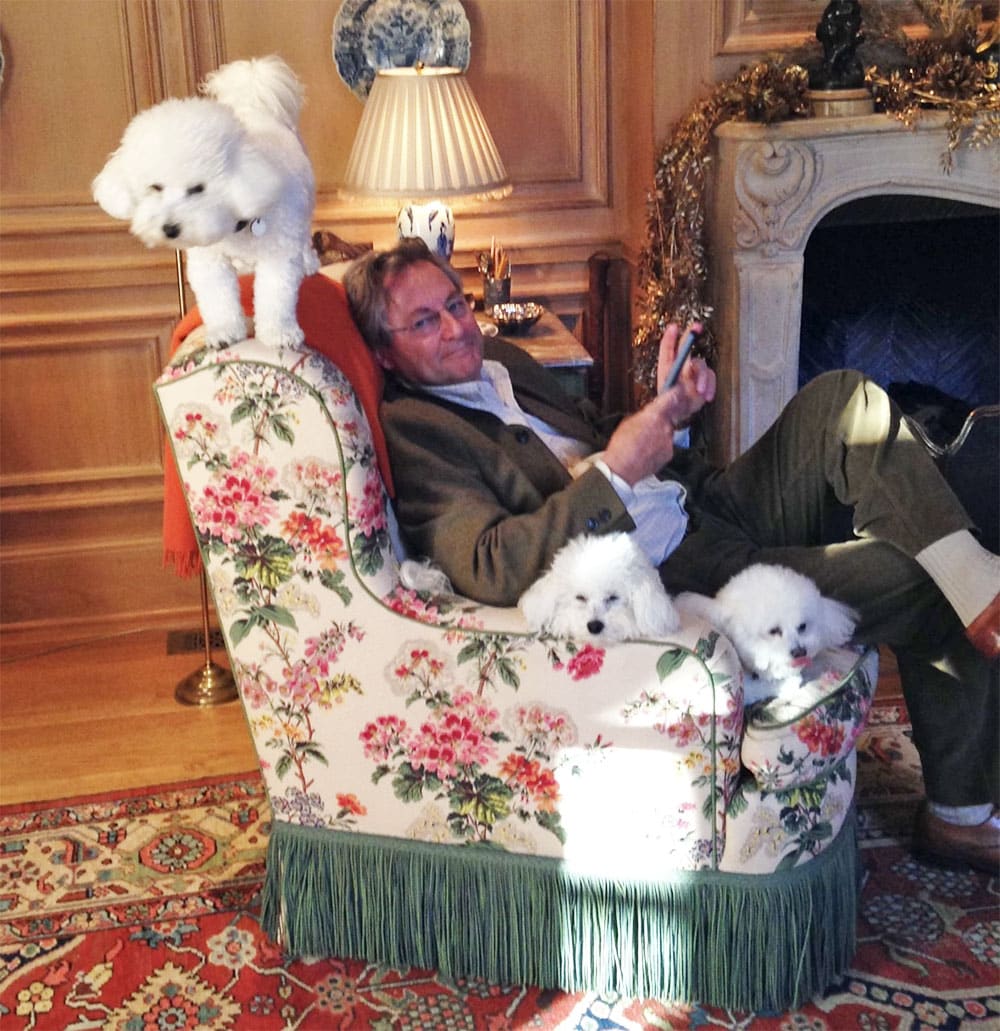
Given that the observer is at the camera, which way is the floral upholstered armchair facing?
facing to the right of the viewer

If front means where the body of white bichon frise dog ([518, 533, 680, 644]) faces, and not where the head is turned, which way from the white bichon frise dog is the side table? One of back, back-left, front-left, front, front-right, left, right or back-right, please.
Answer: back

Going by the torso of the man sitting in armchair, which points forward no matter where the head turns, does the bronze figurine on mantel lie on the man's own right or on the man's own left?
on the man's own left

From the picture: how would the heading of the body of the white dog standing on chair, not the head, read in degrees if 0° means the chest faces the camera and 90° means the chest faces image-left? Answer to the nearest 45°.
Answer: approximately 45°

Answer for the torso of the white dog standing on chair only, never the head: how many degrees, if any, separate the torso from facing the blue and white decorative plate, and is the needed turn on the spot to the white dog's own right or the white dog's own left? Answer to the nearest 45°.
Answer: approximately 135° to the white dog's own right

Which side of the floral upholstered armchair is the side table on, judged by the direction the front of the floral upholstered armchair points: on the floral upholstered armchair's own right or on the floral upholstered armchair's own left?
on the floral upholstered armchair's own left

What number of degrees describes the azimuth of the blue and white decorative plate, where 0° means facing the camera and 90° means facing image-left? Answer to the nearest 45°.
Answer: approximately 0°

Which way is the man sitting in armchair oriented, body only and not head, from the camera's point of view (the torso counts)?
to the viewer's right

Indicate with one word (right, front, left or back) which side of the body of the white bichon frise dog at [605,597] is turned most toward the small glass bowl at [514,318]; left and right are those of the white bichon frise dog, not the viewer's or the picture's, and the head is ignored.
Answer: back

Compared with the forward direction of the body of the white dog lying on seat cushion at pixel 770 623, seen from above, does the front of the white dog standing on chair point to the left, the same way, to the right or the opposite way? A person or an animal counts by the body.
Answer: to the right
